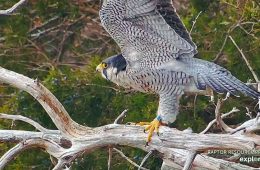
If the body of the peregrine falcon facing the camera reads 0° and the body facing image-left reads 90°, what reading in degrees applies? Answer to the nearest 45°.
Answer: approximately 90°
